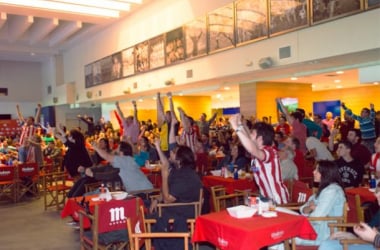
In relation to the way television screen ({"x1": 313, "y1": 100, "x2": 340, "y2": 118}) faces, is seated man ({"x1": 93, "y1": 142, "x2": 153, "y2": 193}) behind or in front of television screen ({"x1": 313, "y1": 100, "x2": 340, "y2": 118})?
in front

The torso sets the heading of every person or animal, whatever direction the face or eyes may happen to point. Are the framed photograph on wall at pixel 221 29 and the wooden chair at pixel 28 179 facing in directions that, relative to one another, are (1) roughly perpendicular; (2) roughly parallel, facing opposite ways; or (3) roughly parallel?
roughly perpendicular

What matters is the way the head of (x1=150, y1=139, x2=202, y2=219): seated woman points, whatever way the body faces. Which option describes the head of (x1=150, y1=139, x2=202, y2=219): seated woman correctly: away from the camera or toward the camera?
away from the camera

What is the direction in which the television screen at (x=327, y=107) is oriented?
toward the camera

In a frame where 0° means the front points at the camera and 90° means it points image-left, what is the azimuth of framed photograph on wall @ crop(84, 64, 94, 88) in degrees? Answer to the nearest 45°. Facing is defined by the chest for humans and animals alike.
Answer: approximately 45°

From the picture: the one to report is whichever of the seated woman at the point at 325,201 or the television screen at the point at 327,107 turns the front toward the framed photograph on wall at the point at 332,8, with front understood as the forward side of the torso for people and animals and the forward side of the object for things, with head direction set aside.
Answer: the television screen

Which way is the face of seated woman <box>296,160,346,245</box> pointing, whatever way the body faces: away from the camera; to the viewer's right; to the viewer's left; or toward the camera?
to the viewer's left

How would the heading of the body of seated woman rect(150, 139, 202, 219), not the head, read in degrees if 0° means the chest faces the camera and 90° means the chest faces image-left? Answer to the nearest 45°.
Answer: approximately 135°

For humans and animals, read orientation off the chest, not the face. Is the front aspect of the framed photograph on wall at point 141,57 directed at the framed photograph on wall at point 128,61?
no

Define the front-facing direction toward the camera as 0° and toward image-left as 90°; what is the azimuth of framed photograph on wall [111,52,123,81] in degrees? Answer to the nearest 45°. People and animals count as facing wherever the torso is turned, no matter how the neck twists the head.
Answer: approximately 45°

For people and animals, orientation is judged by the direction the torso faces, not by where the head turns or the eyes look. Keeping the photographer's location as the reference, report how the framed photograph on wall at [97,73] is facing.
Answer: facing the viewer and to the left of the viewer

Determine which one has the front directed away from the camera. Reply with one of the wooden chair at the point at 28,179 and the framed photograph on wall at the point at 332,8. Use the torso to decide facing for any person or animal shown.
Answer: the wooden chair

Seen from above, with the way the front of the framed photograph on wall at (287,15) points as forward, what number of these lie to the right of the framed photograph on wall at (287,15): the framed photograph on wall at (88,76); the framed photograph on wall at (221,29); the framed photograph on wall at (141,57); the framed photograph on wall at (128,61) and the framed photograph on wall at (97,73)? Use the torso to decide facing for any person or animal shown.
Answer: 5

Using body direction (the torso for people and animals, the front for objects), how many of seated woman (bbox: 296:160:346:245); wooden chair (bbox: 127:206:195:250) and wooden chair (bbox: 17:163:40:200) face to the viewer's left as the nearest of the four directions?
1

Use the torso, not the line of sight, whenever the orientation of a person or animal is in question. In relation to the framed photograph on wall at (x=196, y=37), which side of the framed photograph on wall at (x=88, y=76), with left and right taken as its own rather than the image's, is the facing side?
left

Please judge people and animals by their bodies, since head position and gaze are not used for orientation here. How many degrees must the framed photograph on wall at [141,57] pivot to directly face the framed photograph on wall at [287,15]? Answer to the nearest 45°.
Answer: approximately 90° to its left

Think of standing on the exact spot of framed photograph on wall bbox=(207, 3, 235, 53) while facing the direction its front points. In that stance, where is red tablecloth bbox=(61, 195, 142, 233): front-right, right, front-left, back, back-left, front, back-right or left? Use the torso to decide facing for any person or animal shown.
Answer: front-left

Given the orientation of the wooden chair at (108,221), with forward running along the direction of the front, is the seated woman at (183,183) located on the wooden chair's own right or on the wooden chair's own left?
on the wooden chair's own right

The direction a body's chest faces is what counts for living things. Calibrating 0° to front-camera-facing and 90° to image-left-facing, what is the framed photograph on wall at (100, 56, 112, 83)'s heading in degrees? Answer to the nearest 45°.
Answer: approximately 45°
